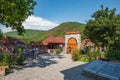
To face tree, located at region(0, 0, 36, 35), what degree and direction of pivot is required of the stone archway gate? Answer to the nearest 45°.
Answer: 0° — it already faces it

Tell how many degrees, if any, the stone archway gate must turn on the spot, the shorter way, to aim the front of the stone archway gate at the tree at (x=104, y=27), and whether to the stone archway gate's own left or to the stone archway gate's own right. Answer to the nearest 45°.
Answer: approximately 45° to the stone archway gate's own left

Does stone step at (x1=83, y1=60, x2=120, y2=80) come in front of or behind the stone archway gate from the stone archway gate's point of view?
in front

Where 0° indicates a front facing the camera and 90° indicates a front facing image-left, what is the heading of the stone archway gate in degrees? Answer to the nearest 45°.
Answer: approximately 0°
